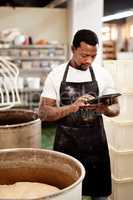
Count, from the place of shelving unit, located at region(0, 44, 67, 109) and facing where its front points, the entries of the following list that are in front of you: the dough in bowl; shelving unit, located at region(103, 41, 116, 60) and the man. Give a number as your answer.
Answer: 2

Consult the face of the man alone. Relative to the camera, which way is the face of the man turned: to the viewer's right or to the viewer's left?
to the viewer's right

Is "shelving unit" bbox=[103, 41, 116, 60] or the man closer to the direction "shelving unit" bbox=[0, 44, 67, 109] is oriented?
the man

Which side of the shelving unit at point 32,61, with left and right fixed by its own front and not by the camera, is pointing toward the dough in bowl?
front

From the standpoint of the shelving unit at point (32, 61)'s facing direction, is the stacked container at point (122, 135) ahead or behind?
ahead

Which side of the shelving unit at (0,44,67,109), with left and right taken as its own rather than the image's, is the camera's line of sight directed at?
front

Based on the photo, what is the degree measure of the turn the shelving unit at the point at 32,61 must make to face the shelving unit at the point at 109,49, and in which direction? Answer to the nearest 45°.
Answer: approximately 135° to its left

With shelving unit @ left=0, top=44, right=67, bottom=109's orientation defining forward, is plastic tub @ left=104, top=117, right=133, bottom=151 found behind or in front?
in front

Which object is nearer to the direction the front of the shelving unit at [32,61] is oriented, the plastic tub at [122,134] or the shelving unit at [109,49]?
the plastic tub

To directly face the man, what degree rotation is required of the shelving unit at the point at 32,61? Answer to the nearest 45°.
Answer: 0° — it already faces them
